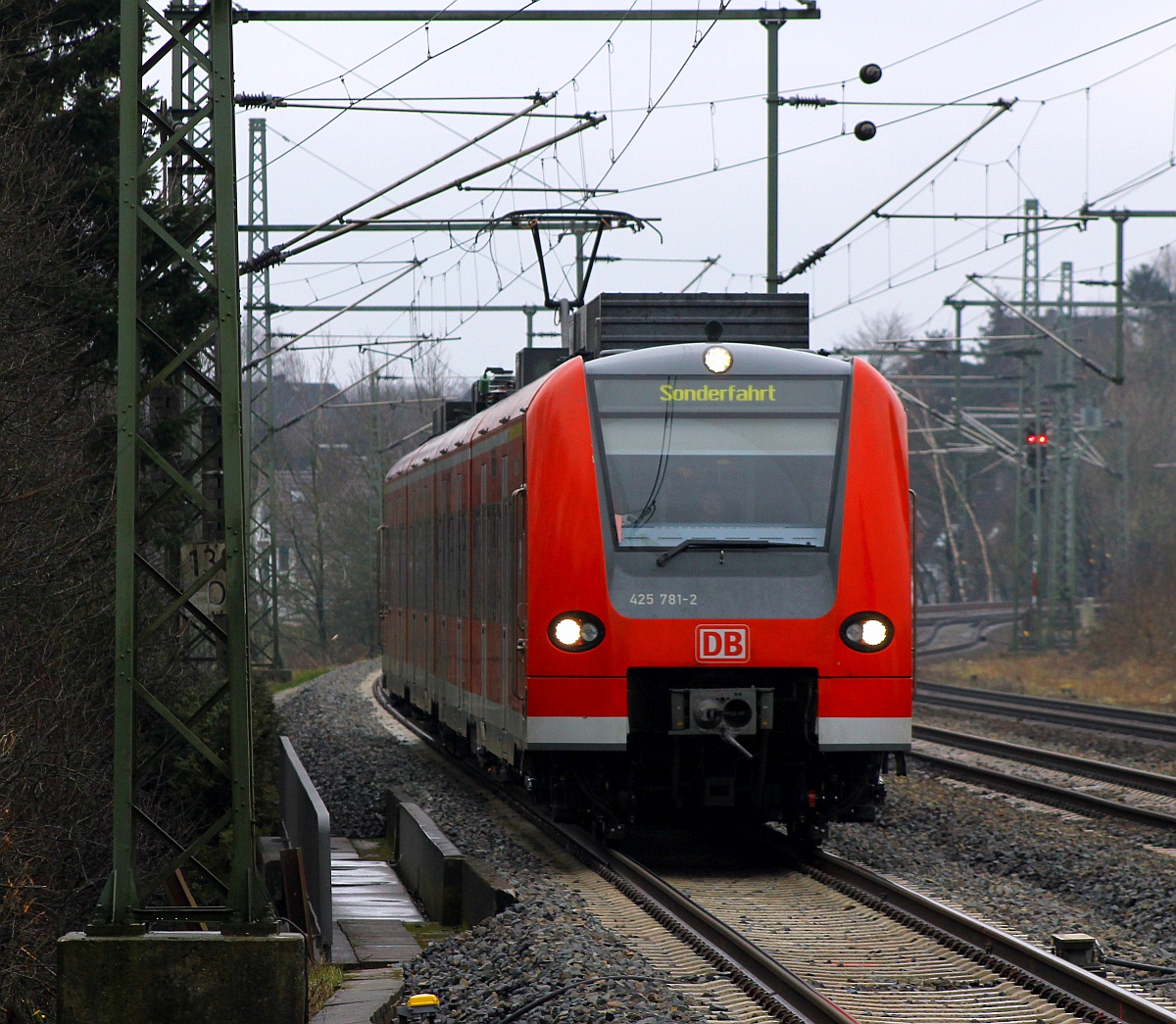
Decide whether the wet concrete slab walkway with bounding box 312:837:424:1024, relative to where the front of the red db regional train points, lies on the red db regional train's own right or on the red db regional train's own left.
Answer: on the red db regional train's own right

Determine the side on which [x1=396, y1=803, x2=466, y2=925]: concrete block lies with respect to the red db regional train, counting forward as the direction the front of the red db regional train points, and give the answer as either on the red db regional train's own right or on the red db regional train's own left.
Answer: on the red db regional train's own right

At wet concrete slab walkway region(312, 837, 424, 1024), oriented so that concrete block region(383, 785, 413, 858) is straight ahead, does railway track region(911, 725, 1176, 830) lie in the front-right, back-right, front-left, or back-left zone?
front-right

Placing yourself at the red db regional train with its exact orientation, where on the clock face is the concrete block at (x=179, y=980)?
The concrete block is roughly at 1 o'clock from the red db regional train.

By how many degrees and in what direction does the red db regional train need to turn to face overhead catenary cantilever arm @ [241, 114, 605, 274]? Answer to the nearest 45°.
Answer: approximately 135° to its right

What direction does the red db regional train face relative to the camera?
toward the camera
